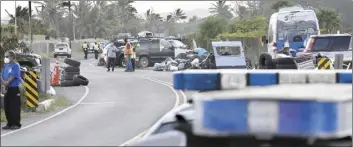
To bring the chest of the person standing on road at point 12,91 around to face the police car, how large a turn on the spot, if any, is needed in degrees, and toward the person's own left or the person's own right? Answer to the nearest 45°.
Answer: approximately 45° to the person's own left

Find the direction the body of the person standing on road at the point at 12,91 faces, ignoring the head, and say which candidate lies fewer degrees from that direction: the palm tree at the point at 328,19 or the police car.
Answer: the police car

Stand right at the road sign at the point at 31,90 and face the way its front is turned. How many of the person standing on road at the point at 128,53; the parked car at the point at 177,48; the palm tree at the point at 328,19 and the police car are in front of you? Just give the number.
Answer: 1

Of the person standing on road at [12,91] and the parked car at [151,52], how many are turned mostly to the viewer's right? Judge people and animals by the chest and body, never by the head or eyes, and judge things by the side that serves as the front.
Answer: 1

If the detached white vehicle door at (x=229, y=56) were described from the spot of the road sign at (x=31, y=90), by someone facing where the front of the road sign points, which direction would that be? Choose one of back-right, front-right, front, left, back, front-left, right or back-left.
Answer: back-left

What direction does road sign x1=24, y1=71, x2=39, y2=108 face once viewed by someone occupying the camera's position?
facing the viewer

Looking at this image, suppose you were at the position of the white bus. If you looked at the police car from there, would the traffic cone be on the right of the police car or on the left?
right
